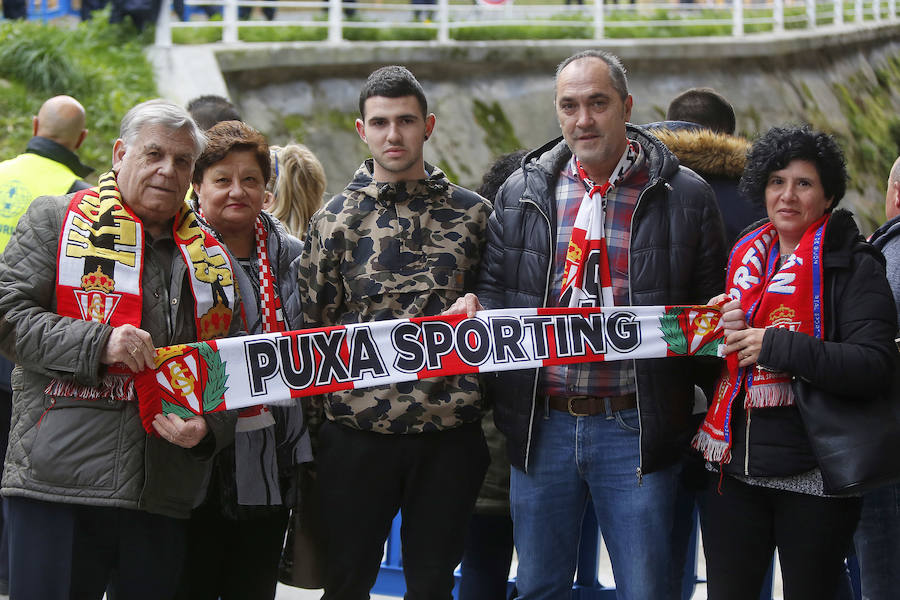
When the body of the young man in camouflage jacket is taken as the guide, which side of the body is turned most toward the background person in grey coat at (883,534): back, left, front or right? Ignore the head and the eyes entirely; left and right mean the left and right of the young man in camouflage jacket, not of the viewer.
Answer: left

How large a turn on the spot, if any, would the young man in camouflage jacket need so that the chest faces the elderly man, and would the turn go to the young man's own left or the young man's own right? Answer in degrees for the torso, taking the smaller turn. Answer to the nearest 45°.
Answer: approximately 45° to the young man's own right

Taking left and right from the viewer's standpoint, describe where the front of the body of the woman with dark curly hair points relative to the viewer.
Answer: facing the viewer and to the left of the viewer

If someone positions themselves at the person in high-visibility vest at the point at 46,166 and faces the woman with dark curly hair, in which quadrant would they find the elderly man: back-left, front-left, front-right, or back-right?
front-right

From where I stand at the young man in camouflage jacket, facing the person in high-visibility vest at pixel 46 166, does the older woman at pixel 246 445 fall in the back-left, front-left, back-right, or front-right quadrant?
front-left

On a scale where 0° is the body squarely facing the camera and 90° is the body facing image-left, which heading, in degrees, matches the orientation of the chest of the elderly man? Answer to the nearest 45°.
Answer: approximately 315°

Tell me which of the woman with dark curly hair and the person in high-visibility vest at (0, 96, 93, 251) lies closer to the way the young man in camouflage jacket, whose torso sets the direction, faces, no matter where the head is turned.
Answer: the woman with dark curly hair

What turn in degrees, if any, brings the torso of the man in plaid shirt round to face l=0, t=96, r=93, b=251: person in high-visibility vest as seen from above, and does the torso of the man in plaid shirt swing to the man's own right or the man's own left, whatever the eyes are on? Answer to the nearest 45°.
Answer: approximately 135° to the man's own right

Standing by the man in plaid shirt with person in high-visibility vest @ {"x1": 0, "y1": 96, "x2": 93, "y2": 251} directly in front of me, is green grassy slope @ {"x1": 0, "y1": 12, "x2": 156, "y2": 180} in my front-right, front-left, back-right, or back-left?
front-right

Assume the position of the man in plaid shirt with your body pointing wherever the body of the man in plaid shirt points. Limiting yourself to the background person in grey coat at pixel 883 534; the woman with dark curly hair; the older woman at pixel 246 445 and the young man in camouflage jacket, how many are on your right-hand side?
2

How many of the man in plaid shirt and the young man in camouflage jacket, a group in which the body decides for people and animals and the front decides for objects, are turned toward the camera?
2

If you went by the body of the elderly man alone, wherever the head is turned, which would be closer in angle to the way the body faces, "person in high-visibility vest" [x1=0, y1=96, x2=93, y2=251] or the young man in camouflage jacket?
the young man in camouflage jacket

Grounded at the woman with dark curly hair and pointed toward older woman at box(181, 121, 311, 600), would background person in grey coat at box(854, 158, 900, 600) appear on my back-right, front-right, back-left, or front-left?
back-right

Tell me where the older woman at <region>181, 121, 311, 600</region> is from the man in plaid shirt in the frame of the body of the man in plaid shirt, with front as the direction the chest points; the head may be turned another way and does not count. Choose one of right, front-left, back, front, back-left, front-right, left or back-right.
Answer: right

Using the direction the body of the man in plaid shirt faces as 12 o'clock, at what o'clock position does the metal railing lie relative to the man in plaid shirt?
The metal railing is roughly at 6 o'clock from the man in plaid shirt.

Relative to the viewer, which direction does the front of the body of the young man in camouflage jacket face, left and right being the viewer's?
facing the viewer
